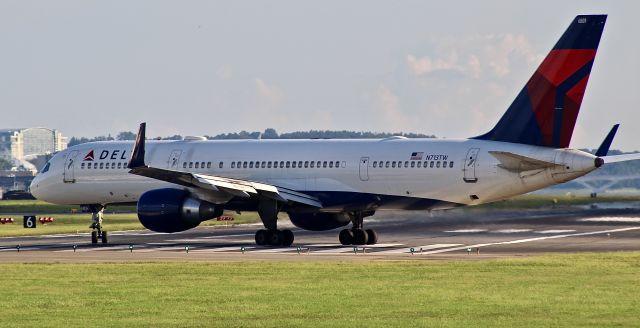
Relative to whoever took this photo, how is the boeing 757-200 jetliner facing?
facing away from the viewer and to the left of the viewer
